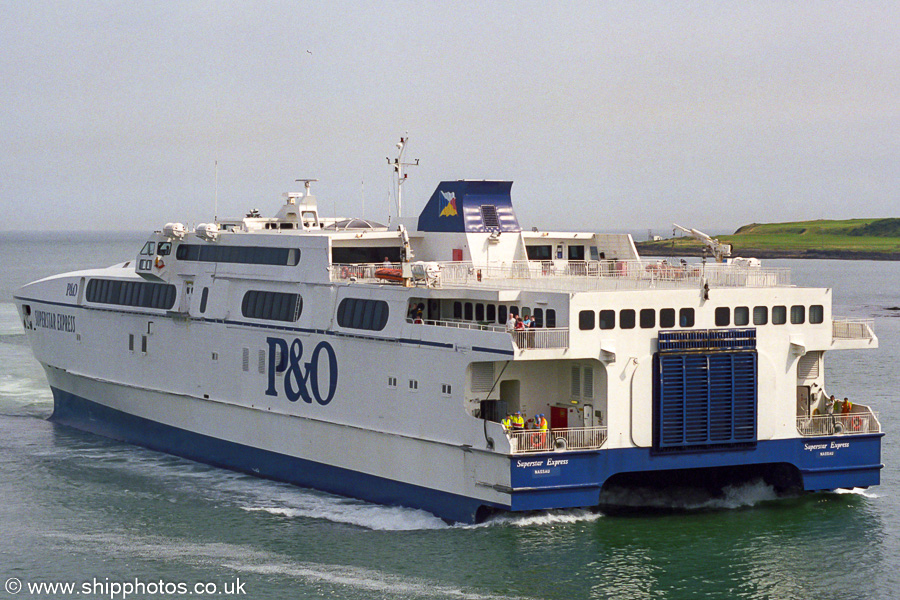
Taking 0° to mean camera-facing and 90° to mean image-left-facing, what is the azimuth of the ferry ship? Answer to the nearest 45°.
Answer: approximately 135°
